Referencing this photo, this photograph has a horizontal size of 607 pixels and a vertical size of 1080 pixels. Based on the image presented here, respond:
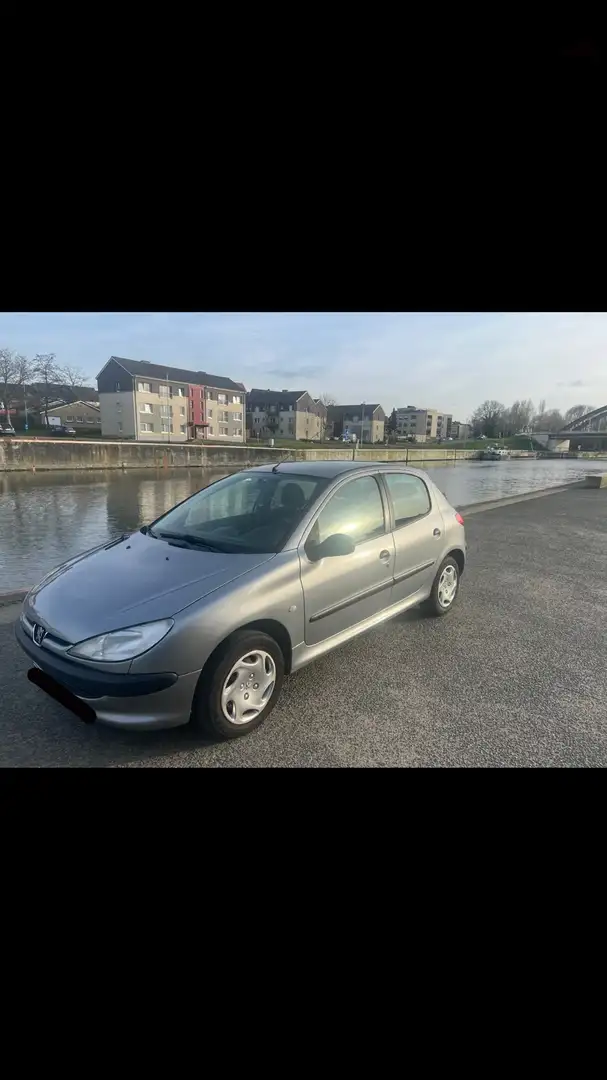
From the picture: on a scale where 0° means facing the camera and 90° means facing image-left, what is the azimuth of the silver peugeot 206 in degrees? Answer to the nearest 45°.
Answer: approximately 45°
